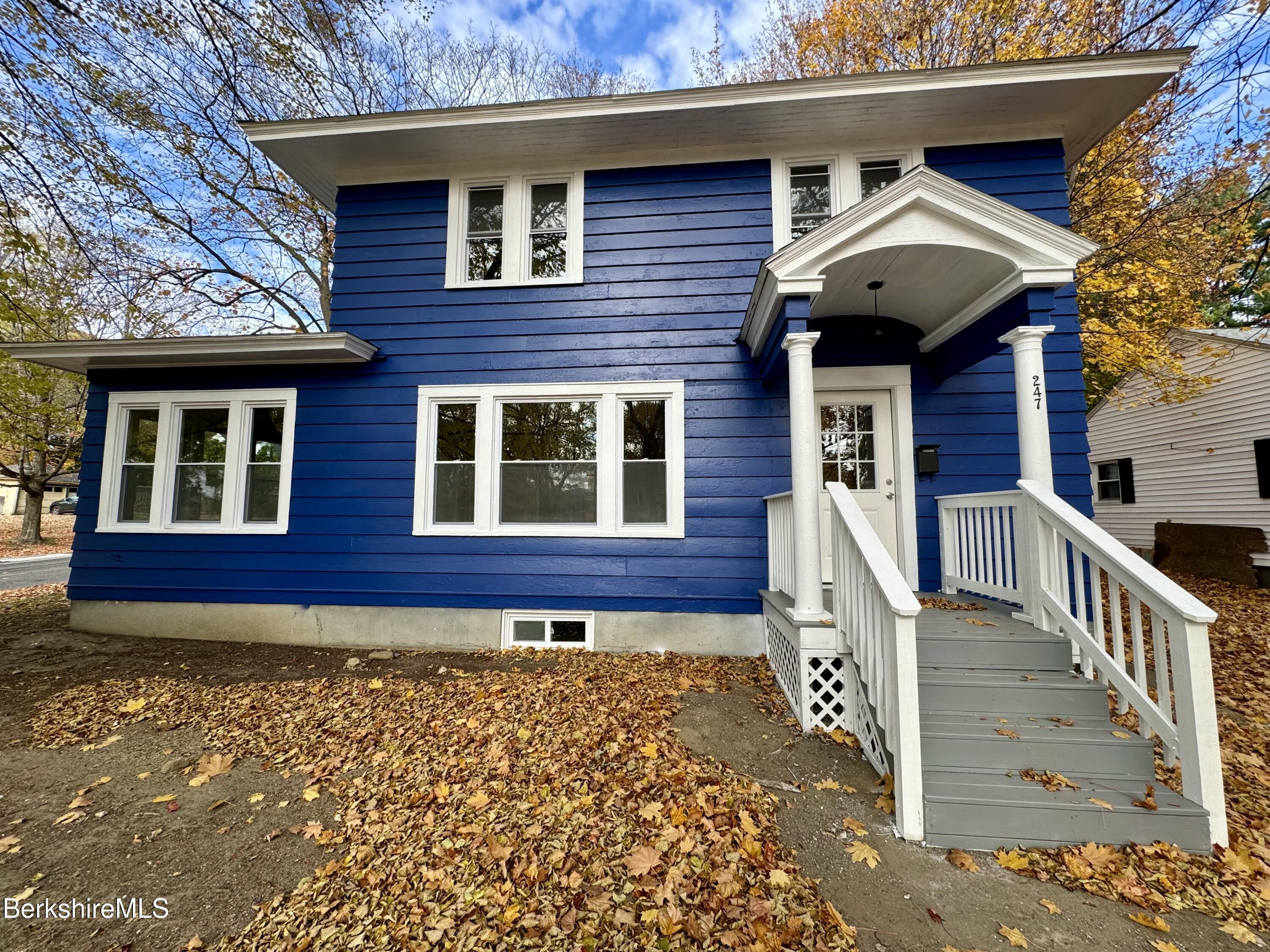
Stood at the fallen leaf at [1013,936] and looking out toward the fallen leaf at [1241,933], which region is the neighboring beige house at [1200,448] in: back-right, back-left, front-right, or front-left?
front-left

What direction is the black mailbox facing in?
toward the camera

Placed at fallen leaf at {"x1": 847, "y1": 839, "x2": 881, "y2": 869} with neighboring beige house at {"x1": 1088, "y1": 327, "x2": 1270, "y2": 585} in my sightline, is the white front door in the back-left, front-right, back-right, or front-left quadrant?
front-left

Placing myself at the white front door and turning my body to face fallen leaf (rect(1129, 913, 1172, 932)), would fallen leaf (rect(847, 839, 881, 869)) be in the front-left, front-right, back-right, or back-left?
front-right

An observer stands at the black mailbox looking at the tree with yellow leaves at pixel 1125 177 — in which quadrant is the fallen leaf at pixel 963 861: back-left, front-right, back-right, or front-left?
back-right

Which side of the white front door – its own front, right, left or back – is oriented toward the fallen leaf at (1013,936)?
front

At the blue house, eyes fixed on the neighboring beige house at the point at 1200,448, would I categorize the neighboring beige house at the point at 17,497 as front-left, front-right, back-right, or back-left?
back-left

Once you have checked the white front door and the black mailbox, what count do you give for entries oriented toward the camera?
2

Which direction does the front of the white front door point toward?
toward the camera

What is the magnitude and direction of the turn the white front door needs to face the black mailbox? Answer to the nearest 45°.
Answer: approximately 90° to its left

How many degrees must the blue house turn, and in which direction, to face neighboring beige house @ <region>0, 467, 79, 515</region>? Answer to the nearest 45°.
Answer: approximately 135° to its right

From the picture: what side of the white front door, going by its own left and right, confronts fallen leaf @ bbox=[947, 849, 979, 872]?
front

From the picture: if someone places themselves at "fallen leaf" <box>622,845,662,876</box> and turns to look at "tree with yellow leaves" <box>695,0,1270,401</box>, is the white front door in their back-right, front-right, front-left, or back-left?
front-left

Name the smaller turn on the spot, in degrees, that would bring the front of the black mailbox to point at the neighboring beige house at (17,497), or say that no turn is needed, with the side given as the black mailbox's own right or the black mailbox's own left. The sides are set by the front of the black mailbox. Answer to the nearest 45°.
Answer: approximately 90° to the black mailbox's own right

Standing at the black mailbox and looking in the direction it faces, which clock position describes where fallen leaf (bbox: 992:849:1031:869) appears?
The fallen leaf is roughly at 12 o'clock from the black mailbox.
